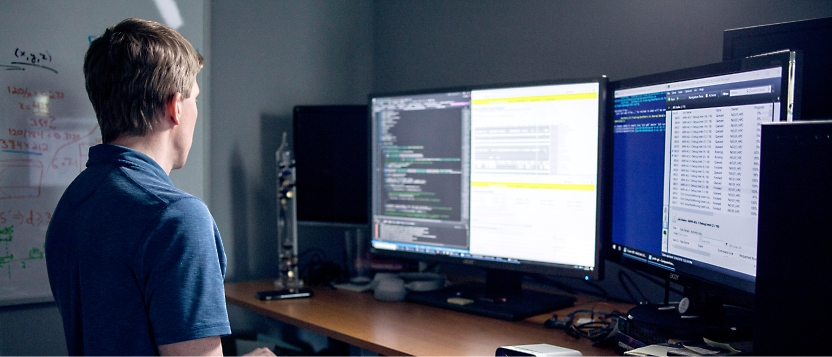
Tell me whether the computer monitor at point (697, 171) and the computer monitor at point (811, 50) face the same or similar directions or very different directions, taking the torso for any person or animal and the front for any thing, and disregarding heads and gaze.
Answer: same or similar directions

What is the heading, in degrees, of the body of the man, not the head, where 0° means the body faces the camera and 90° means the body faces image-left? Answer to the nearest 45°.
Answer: approximately 225°

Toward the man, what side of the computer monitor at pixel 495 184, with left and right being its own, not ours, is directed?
front

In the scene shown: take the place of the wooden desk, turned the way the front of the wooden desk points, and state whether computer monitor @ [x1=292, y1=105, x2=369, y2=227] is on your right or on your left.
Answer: on your right

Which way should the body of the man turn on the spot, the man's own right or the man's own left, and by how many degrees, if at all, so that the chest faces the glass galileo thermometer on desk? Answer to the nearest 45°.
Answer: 0° — they already face it

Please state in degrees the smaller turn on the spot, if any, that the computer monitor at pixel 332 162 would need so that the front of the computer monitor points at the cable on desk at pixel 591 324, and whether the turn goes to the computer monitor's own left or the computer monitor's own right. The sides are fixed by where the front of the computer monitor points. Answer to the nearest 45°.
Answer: approximately 45° to the computer monitor's own left

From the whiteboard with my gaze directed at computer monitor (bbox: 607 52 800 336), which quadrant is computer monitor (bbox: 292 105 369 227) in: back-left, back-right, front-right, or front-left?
front-left

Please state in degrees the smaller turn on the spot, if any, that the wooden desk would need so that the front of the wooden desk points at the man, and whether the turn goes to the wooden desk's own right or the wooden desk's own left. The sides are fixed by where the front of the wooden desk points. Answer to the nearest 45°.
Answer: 0° — it already faces them

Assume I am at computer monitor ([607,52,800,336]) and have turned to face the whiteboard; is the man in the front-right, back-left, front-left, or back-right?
front-left

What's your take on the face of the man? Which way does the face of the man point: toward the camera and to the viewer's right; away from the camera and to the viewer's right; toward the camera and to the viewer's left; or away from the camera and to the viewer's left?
away from the camera and to the viewer's right

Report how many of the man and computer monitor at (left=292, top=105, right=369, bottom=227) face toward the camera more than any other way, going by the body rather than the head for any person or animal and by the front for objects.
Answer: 1

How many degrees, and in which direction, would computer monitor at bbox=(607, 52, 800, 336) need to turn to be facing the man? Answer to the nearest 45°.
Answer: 0° — it already faces them

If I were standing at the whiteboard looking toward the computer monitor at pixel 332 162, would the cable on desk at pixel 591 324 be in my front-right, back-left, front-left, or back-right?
front-right

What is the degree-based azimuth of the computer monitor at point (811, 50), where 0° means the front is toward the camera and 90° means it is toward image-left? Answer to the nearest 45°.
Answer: approximately 45°
